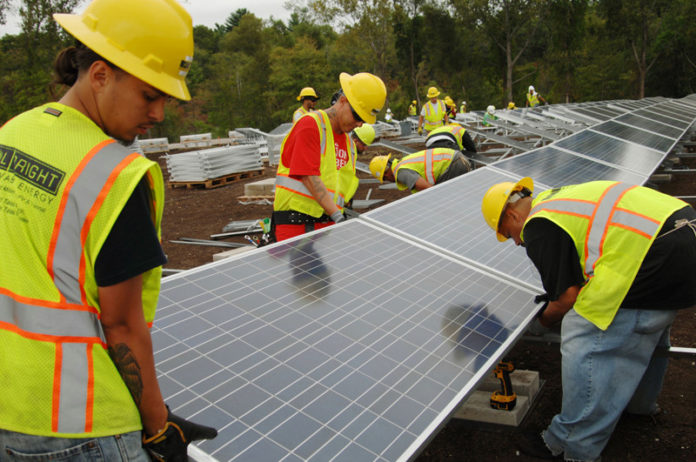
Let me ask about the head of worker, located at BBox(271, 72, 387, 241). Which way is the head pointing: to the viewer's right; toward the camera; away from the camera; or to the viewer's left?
to the viewer's right

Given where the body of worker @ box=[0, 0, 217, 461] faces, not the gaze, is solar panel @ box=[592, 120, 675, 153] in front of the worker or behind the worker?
in front

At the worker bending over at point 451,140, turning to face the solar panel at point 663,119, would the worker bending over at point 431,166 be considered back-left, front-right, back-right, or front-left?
back-right

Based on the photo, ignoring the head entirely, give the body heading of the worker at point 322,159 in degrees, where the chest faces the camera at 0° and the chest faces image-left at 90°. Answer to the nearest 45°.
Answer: approximately 315°

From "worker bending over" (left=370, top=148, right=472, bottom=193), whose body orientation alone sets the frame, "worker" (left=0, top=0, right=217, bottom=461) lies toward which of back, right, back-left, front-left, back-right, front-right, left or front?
left

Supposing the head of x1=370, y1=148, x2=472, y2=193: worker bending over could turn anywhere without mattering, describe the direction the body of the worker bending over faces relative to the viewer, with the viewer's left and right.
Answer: facing to the left of the viewer

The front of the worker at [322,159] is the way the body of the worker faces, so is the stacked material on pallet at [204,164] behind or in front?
behind

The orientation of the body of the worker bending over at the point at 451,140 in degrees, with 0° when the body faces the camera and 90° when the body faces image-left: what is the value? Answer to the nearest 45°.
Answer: approximately 90°
